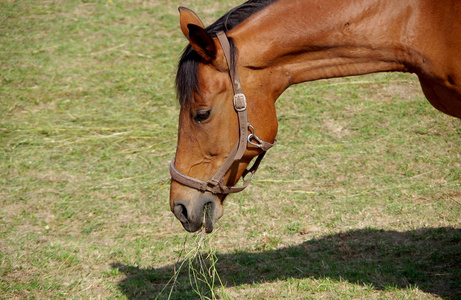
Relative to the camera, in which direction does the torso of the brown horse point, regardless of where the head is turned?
to the viewer's left
